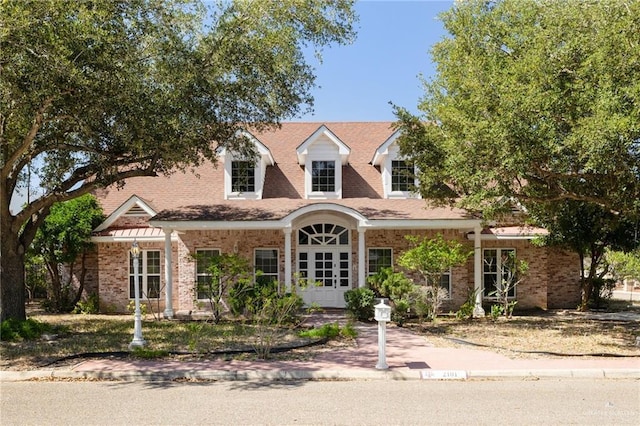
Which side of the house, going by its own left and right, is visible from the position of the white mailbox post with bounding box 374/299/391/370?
front

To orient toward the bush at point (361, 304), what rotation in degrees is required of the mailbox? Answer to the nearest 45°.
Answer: approximately 180°

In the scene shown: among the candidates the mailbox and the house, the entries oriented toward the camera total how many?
2

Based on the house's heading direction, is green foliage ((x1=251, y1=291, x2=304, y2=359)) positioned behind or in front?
in front

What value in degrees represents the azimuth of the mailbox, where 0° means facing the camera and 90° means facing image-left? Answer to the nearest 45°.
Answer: approximately 0°

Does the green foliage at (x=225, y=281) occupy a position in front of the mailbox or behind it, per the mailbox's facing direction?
behind

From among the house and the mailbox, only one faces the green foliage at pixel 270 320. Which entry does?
the house

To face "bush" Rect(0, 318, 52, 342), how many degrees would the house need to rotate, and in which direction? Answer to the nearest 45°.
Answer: approximately 45° to its right
